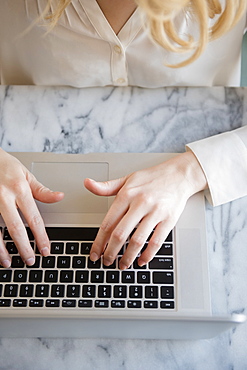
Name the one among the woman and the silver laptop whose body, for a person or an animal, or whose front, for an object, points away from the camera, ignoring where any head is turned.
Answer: the silver laptop

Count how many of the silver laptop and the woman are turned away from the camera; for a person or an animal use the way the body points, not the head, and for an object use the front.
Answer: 1

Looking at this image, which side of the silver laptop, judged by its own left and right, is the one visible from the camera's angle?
back

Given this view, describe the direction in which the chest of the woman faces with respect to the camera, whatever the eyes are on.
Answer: toward the camera

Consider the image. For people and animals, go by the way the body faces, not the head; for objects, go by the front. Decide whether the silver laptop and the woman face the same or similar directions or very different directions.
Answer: very different directions
